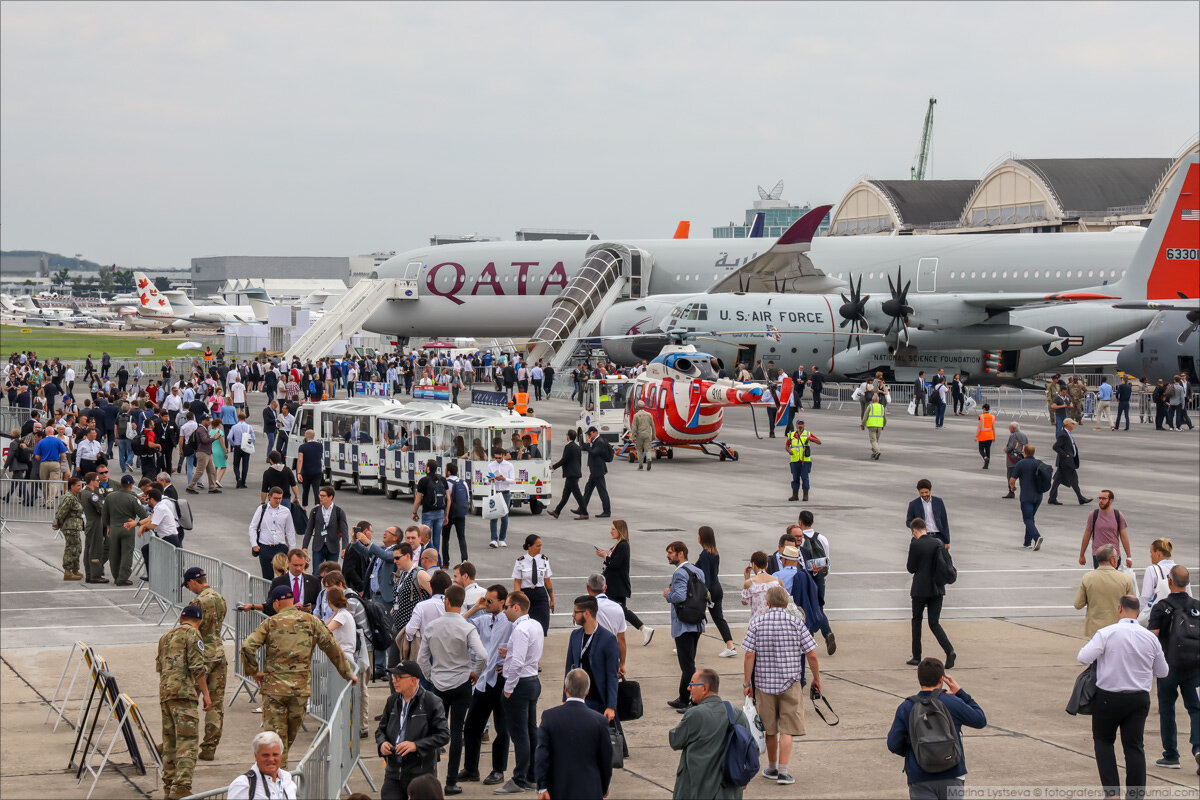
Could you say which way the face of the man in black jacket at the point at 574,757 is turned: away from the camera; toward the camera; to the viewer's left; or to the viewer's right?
away from the camera

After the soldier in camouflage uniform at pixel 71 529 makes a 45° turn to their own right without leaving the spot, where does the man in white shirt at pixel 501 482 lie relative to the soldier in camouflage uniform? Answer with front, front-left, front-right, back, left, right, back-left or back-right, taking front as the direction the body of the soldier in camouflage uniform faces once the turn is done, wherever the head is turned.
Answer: front-left

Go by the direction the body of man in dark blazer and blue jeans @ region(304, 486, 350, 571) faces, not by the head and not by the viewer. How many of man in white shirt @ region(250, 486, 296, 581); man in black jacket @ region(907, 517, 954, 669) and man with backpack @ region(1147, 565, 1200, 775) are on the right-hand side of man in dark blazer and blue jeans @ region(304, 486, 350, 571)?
1

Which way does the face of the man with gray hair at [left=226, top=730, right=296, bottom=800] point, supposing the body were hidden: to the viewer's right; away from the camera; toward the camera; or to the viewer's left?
toward the camera

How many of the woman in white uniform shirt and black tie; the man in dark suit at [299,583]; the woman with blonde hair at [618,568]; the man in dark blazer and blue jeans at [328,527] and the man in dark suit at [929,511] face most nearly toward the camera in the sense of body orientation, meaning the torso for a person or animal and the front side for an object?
4

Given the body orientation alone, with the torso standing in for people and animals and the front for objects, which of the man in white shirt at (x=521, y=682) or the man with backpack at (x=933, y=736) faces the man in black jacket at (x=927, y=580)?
the man with backpack

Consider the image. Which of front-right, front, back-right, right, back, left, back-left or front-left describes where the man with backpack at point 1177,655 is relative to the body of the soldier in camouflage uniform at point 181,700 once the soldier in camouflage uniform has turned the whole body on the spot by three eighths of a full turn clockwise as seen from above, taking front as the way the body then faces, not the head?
left

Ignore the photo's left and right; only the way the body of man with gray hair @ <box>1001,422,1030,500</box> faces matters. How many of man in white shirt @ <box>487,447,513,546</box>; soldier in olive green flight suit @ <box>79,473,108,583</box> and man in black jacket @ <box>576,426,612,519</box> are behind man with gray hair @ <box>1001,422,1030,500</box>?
0

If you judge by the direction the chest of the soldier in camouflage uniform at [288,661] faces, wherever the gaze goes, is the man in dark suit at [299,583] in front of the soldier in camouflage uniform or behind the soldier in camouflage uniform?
in front

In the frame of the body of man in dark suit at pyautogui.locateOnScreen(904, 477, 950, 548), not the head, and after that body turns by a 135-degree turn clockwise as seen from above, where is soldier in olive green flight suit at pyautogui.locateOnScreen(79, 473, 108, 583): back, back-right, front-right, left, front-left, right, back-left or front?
front-left

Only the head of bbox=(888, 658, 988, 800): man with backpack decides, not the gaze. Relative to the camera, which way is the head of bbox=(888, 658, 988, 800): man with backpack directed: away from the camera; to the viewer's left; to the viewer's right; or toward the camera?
away from the camera

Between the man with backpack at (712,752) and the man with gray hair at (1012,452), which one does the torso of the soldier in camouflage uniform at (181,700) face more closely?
the man with gray hair

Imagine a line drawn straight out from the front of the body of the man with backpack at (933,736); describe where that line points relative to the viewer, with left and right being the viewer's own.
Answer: facing away from the viewer

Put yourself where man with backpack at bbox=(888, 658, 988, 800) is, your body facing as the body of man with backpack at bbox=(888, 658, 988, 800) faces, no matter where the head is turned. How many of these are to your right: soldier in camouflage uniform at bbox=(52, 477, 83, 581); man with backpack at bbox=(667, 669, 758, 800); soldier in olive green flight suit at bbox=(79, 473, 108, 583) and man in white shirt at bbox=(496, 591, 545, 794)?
0

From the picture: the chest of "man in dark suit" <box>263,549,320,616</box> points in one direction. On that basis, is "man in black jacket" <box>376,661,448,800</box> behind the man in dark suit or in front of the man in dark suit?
in front

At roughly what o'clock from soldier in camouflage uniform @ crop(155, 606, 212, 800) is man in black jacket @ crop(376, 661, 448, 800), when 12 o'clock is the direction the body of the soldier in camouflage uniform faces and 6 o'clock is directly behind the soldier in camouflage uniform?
The man in black jacket is roughly at 3 o'clock from the soldier in camouflage uniform.

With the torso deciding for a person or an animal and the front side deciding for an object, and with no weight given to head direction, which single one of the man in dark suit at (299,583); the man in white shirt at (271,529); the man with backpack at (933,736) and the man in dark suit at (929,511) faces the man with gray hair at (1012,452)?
the man with backpack

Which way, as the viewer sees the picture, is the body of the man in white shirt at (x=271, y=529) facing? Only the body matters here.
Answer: toward the camera

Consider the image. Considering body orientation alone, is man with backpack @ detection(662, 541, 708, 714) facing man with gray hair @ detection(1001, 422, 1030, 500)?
no

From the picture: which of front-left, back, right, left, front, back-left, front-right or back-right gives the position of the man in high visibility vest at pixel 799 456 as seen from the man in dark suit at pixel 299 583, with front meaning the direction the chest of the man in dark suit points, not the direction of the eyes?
back-left

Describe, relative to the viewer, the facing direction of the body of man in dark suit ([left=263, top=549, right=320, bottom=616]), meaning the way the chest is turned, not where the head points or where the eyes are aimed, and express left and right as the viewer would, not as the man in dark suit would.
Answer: facing the viewer
